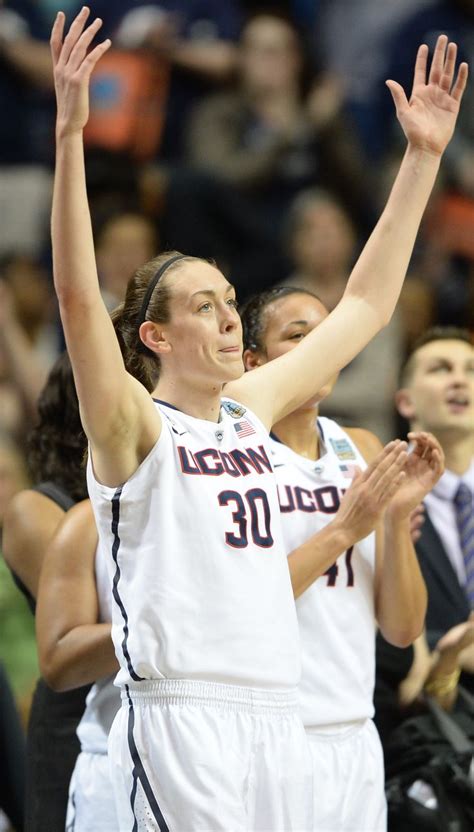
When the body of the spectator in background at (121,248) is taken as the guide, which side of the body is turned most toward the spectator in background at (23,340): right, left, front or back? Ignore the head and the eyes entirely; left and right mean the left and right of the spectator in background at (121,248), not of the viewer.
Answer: right

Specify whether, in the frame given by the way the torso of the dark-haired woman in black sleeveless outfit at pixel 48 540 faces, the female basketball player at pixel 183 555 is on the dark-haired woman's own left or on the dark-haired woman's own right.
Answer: on the dark-haired woman's own right

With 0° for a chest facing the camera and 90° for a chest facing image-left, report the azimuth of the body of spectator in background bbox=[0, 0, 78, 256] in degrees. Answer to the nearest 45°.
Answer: approximately 0°

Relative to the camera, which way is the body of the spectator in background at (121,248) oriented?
toward the camera

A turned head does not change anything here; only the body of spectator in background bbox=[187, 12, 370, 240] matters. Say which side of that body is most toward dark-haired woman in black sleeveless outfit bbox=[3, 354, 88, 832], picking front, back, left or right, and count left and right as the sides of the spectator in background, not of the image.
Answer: front

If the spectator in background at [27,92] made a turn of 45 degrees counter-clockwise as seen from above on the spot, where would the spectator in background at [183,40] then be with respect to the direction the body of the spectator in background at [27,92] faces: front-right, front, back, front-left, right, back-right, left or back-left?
front-left

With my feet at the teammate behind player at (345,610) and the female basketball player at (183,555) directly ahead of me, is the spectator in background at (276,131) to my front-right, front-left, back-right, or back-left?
back-right

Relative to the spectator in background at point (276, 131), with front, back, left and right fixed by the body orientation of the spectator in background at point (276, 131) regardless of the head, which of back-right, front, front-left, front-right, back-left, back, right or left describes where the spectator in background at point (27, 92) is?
right

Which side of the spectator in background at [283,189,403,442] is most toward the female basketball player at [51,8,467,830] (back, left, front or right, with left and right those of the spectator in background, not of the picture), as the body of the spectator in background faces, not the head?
front
